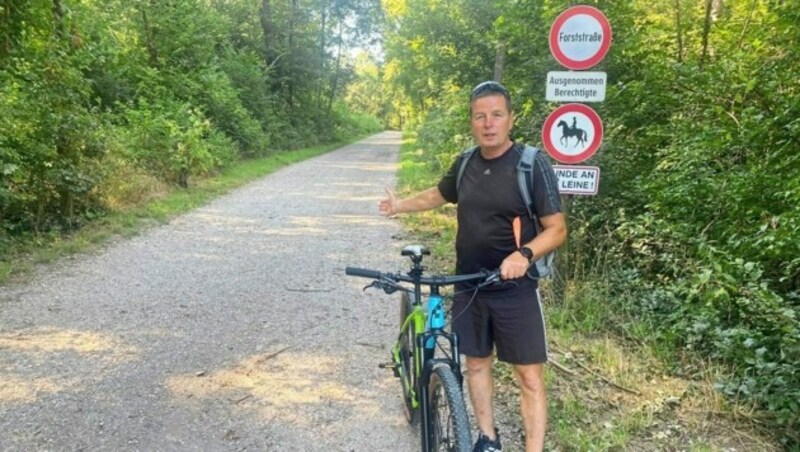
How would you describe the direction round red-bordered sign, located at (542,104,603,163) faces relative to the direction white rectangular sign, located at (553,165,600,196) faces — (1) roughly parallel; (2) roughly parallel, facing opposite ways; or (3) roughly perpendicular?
roughly parallel

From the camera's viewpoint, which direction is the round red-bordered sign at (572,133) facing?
toward the camera

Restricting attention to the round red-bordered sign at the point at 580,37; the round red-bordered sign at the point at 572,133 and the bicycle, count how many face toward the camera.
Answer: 3

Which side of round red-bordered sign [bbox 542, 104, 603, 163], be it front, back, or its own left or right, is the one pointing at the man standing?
front

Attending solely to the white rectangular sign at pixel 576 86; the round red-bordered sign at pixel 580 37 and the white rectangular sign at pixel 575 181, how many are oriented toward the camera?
3

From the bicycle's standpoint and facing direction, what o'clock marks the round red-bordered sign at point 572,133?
The round red-bordered sign is roughly at 7 o'clock from the bicycle.

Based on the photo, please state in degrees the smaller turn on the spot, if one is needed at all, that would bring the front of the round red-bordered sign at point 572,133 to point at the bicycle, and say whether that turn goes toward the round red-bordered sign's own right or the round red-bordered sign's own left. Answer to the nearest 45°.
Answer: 0° — it already faces it

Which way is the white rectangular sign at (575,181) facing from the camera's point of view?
toward the camera

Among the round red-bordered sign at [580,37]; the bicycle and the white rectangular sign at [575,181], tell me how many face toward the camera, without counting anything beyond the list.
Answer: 3

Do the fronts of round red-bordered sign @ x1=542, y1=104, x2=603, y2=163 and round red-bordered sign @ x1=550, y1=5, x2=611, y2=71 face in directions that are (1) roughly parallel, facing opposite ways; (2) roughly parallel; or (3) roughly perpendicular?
roughly parallel

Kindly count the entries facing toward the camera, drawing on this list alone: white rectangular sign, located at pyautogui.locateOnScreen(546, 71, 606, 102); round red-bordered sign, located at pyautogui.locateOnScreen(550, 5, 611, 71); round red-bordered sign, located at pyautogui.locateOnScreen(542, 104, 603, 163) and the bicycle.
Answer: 4

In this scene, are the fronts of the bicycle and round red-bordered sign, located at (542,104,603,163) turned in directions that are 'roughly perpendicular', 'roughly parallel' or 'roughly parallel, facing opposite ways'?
roughly parallel

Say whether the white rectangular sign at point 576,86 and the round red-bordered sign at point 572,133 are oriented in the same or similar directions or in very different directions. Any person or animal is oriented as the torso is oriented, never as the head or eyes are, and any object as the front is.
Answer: same or similar directions

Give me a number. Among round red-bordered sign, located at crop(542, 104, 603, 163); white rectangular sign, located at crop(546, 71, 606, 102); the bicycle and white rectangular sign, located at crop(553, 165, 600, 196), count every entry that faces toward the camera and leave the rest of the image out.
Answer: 4

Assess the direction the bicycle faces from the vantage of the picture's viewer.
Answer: facing the viewer

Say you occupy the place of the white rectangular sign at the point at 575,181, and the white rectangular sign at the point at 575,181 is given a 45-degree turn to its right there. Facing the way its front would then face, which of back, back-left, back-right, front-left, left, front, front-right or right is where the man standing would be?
front-left

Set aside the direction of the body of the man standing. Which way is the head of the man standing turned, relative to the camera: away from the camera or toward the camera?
toward the camera

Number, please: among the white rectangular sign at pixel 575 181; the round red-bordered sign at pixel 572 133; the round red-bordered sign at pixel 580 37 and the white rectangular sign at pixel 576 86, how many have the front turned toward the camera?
4
